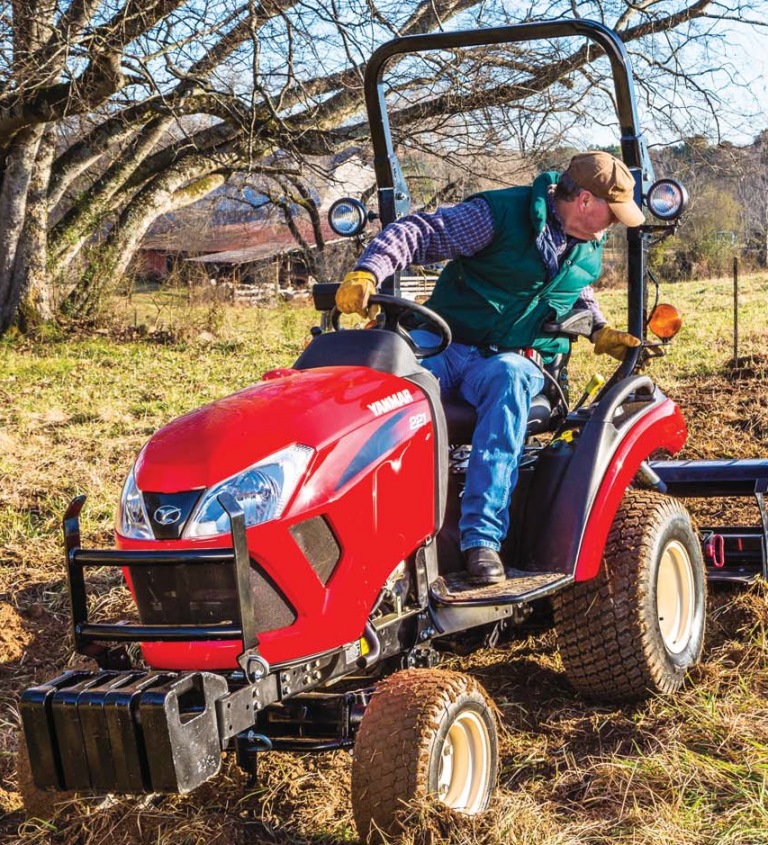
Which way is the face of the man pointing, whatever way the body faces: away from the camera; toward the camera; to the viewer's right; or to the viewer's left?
to the viewer's right

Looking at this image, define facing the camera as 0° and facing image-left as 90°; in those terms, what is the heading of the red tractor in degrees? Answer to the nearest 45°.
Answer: approximately 45°
